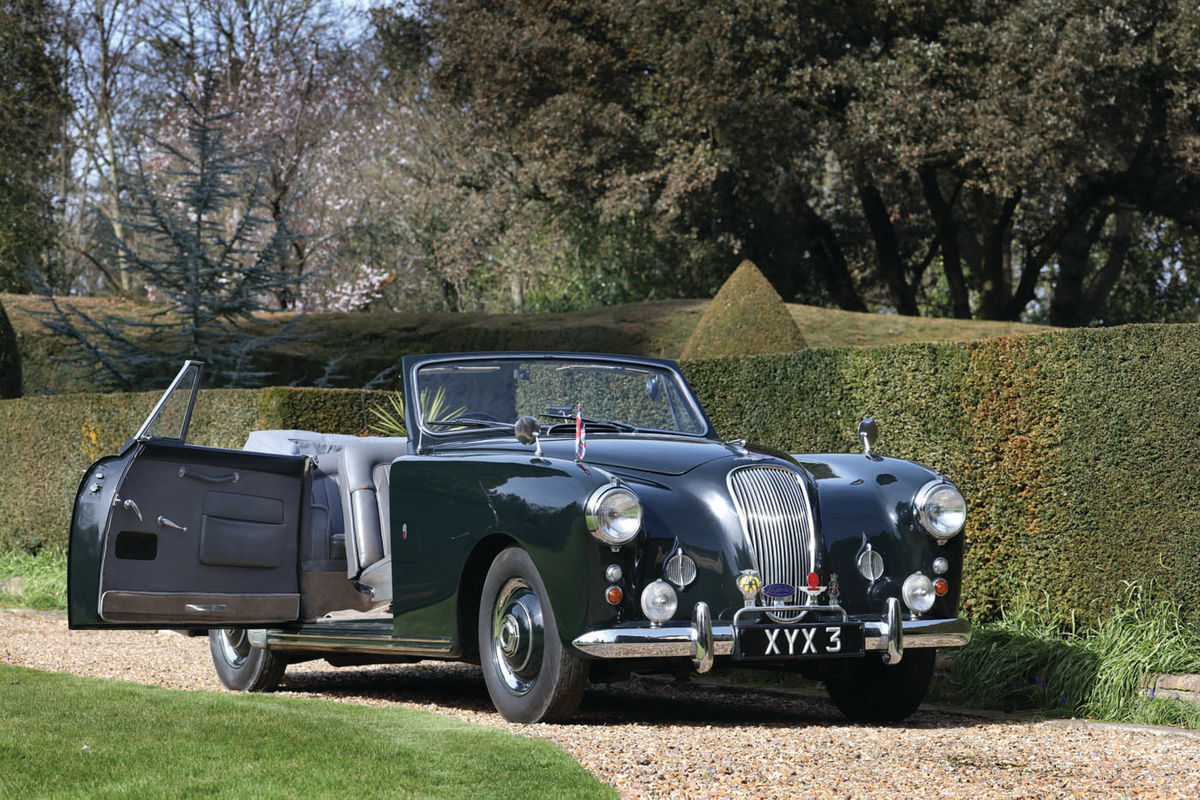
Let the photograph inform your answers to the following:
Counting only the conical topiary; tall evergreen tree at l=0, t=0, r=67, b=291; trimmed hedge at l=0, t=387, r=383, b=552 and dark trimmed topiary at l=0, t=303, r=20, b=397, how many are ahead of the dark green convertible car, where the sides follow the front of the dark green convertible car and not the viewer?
0

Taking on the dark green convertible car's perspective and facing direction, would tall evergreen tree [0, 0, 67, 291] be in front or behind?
behind

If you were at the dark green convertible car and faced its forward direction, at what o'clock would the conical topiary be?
The conical topiary is roughly at 8 o'clock from the dark green convertible car.

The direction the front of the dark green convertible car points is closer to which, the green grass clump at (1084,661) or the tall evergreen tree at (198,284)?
the green grass clump

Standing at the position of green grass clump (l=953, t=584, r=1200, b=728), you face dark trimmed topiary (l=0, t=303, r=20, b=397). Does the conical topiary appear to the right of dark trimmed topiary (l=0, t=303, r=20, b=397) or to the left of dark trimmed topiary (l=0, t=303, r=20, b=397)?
right

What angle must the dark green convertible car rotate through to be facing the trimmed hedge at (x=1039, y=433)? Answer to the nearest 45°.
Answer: approximately 90° to its left

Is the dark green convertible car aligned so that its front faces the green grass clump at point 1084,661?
no

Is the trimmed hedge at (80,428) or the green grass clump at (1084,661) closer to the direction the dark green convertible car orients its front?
the green grass clump

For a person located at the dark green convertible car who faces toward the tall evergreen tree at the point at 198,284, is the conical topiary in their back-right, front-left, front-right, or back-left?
front-right

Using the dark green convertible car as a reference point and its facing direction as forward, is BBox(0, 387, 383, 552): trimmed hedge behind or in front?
behind

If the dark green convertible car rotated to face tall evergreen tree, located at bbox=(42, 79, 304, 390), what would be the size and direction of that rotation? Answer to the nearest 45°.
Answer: approximately 135° to its left

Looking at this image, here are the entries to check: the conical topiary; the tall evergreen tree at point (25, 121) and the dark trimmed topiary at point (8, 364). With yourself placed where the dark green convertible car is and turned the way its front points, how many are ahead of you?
0

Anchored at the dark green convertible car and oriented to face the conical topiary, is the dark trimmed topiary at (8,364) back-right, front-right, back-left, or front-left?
front-left

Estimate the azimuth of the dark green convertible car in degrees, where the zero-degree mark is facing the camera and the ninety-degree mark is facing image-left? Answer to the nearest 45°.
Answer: approximately 315°

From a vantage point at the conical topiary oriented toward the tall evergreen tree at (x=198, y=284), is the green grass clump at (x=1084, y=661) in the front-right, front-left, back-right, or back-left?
back-left
